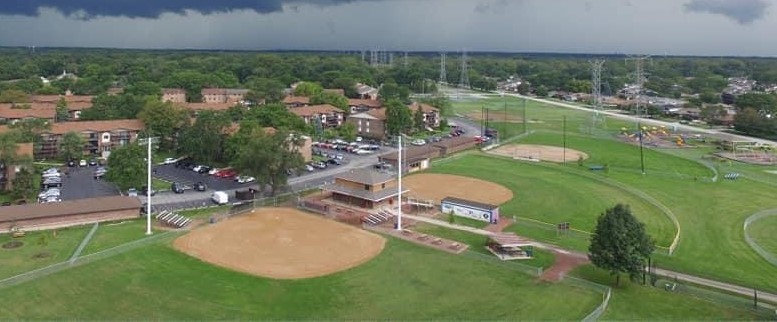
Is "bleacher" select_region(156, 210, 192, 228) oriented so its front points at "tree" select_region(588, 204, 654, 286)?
yes

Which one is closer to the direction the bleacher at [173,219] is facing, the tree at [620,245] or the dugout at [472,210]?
the tree

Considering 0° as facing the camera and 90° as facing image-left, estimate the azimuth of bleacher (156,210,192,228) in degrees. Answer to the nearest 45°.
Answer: approximately 315°

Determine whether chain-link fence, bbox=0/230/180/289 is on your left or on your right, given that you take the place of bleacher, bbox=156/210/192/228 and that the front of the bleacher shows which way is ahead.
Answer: on your right

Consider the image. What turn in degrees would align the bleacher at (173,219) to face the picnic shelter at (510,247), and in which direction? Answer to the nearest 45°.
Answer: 0° — it already faces it
